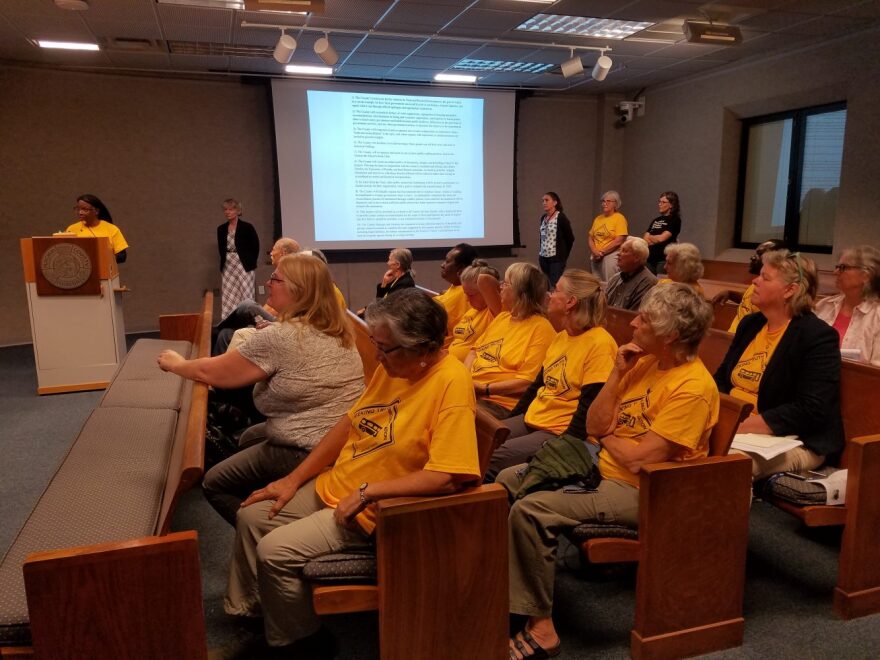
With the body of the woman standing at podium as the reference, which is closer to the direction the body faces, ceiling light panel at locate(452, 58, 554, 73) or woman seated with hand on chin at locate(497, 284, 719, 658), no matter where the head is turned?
the woman seated with hand on chin

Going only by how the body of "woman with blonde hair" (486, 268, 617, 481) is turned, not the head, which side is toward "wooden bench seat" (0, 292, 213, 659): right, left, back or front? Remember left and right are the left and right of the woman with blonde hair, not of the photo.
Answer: front

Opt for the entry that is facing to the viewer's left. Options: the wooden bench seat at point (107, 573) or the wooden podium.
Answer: the wooden bench seat

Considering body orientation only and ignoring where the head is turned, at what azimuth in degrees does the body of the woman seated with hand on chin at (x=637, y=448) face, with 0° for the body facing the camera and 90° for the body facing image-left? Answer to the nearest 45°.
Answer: approximately 90°

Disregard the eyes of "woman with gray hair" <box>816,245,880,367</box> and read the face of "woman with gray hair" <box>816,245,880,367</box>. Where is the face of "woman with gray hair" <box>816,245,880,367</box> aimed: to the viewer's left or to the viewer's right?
to the viewer's left

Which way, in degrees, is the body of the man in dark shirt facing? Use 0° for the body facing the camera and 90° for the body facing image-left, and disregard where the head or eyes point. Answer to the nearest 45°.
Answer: approximately 45°

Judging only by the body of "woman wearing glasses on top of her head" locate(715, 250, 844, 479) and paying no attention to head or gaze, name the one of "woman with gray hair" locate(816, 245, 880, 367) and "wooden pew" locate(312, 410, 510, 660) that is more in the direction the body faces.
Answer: the wooden pew

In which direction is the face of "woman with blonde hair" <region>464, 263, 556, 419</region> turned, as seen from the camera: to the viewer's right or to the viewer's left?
to the viewer's left

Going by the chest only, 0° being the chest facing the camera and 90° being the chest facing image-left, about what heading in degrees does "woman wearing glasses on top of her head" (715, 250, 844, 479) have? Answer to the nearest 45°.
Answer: approximately 45°

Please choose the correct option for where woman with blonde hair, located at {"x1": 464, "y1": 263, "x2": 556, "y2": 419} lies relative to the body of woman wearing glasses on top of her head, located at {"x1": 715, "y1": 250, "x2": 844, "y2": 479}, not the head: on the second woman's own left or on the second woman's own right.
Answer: on the second woman's own right

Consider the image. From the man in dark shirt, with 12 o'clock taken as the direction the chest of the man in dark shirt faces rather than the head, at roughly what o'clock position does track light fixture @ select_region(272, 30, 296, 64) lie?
The track light fixture is roughly at 2 o'clock from the man in dark shirt.

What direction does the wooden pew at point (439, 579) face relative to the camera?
to the viewer's left

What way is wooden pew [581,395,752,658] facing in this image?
to the viewer's left

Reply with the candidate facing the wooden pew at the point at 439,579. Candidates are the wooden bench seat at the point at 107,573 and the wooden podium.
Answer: the wooden podium
